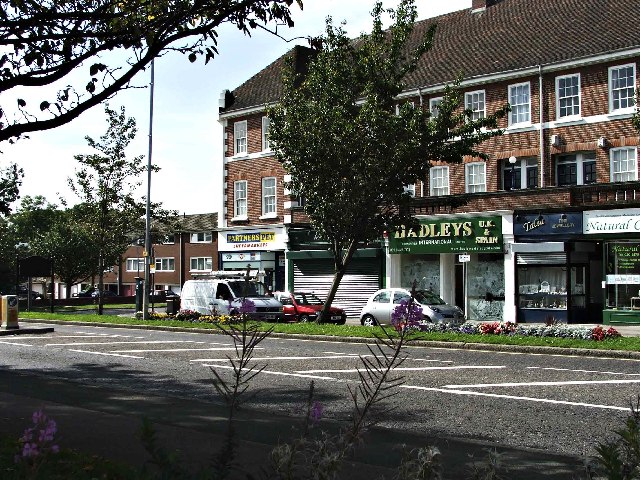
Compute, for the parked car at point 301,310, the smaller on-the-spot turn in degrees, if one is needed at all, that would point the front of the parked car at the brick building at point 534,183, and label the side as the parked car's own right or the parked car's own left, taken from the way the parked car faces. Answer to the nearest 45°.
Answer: approximately 45° to the parked car's own left

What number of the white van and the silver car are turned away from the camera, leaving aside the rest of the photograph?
0

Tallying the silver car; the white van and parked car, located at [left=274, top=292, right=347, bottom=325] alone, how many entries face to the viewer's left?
0

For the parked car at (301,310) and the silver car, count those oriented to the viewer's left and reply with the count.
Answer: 0

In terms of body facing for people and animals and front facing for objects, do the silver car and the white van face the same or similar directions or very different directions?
same or similar directions

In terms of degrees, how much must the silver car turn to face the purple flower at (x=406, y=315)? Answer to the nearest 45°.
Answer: approximately 45° to its right

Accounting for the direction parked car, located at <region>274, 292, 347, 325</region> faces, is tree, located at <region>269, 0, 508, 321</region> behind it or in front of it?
in front

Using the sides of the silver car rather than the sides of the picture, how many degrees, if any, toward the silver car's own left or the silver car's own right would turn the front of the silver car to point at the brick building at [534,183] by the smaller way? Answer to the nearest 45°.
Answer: approximately 90° to the silver car's own left

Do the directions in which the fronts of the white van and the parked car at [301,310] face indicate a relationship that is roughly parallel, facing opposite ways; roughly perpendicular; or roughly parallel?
roughly parallel

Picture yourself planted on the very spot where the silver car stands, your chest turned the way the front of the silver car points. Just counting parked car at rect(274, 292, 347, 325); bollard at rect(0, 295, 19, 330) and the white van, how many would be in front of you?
0

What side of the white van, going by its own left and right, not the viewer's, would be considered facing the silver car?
front

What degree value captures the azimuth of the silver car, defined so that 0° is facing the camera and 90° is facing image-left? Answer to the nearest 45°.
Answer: approximately 315°

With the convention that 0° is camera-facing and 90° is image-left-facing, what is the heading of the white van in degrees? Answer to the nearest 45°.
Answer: approximately 315°

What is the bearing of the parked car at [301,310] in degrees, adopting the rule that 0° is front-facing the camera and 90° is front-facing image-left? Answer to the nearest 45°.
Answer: approximately 315°

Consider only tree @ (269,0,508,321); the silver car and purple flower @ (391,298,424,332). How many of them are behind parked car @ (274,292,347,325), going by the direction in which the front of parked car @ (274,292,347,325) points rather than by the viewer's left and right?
0
